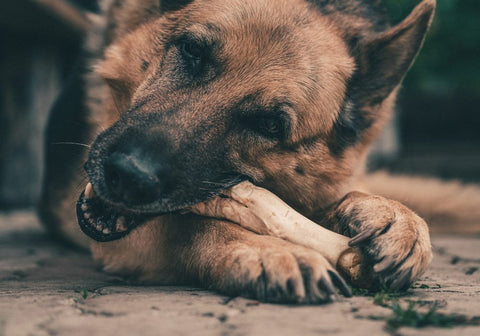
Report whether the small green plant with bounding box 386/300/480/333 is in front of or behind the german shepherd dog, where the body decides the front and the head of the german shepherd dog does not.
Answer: in front

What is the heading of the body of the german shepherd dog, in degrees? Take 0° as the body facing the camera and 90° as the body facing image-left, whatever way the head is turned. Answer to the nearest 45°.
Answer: approximately 0°
